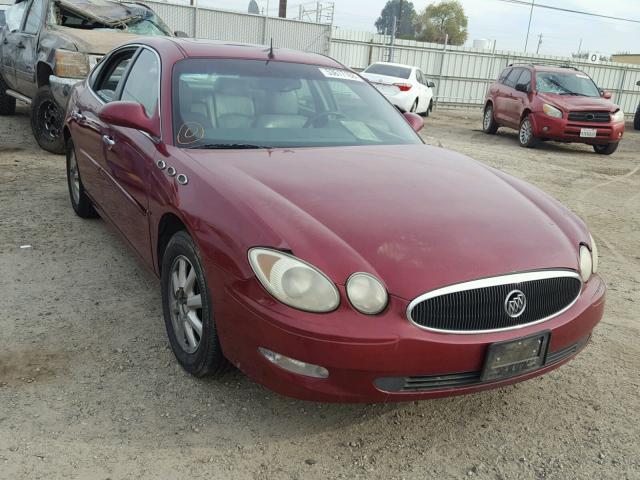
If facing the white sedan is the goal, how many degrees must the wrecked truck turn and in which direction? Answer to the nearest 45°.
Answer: approximately 90° to its left

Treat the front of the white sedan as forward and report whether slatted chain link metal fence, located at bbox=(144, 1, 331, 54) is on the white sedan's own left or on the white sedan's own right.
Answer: on the white sedan's own left

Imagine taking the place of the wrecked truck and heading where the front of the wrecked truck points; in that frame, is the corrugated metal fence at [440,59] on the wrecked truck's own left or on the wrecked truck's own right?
on the wrecked truck's own left

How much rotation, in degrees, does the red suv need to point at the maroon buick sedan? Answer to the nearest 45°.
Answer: approximately 45° to its right

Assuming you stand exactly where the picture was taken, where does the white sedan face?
facing away from the viewer and to the right of the viewer

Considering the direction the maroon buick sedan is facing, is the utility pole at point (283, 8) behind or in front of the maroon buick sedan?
behind
